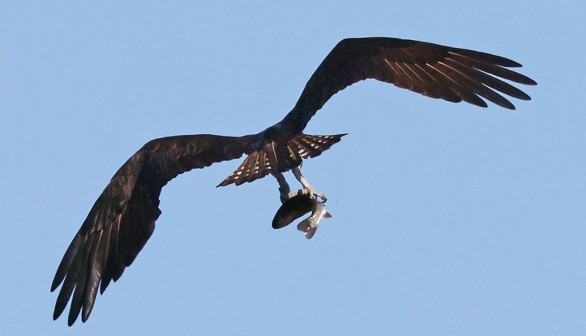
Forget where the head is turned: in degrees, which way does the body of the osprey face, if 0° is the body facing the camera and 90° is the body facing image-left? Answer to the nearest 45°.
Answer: approximately 180°
